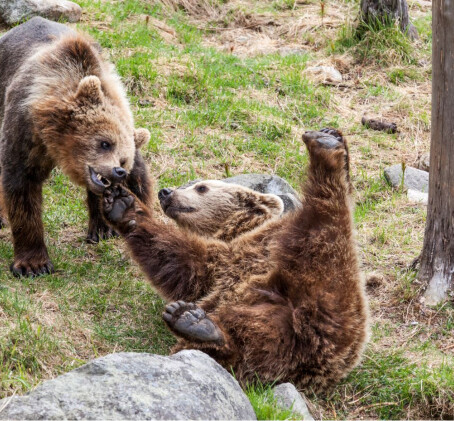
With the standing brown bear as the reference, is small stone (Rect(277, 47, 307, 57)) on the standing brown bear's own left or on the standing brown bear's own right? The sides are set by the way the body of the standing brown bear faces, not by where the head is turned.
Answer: on the standing brown bear's own left

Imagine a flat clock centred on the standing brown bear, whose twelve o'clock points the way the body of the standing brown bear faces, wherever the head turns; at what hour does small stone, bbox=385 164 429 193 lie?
The small stone is roughly at 10 o'clock from the standing brown bear.

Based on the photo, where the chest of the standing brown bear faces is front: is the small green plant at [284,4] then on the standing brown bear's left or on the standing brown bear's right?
on the standing brown bear's left

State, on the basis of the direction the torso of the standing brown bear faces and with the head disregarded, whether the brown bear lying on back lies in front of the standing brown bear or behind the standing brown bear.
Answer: in front

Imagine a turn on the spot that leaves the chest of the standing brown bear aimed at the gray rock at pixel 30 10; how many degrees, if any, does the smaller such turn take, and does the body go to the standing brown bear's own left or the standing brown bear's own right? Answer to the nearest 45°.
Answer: approximately 135° to the standing brown bear's own left

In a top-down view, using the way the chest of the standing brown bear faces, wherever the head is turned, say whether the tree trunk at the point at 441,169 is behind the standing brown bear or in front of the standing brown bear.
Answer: in front

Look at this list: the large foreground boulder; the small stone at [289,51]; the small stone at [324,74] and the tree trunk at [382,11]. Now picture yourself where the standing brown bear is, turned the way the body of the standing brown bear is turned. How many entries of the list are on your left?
3

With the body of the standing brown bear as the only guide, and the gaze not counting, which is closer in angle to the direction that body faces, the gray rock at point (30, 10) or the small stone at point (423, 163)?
the small stone

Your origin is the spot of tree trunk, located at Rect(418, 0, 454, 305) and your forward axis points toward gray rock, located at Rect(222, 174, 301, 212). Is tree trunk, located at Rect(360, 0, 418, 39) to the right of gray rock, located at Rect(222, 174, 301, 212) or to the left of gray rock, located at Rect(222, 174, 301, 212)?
right

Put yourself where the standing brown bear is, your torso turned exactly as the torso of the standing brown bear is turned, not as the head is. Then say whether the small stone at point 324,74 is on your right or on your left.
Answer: on your left

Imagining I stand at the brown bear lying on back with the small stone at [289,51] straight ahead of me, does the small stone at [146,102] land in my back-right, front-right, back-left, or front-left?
front-left

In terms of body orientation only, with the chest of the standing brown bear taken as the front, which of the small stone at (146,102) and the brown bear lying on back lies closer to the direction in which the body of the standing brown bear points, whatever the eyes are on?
the brown bear lying on back

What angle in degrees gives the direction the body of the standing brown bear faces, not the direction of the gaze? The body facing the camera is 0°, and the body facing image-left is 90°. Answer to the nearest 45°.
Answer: approximately 315°

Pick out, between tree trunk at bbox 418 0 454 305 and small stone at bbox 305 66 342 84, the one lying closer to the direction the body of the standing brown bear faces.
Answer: the tree trunk
